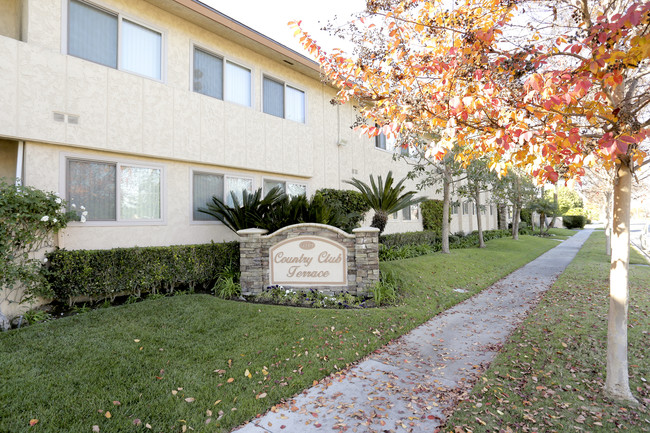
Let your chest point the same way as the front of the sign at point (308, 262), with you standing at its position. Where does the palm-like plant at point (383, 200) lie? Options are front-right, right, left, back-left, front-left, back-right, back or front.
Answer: back-left

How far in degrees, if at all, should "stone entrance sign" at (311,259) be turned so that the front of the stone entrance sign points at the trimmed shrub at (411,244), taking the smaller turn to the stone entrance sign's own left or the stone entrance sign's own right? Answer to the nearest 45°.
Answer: approximately 135° to the stone entrance sign's own left

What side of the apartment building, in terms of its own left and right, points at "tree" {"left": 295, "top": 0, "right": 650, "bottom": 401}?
front

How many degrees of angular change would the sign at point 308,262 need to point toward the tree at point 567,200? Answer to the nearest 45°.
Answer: approximately 135° to its left

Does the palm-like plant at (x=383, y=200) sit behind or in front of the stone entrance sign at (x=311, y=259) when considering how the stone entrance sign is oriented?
behind

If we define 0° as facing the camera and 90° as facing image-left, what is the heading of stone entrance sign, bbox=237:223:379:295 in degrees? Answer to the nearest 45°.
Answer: approximately 0°

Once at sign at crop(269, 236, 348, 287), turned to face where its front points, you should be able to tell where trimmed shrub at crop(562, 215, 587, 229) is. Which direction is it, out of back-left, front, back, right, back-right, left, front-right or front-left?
back-left

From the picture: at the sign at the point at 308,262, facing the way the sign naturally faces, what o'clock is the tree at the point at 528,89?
The tree is roughly at 11 o'clock from the sign.

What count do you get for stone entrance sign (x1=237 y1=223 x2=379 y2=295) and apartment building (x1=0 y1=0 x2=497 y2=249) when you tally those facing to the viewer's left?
0

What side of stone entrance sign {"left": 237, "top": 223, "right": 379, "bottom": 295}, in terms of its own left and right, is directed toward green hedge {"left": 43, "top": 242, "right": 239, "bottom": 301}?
right

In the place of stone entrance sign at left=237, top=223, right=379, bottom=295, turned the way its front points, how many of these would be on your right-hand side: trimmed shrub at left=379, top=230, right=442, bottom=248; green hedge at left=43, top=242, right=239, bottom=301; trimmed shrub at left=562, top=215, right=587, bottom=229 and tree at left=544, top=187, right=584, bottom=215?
1

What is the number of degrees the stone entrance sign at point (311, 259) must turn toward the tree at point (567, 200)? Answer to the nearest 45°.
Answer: approximately 135° to its left

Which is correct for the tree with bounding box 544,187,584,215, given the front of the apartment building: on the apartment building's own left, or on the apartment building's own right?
on the apartment building's own left

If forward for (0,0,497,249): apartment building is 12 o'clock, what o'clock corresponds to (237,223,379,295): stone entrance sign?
The stone entrance sign is roughly at 11 o'clock from the apartment building.
